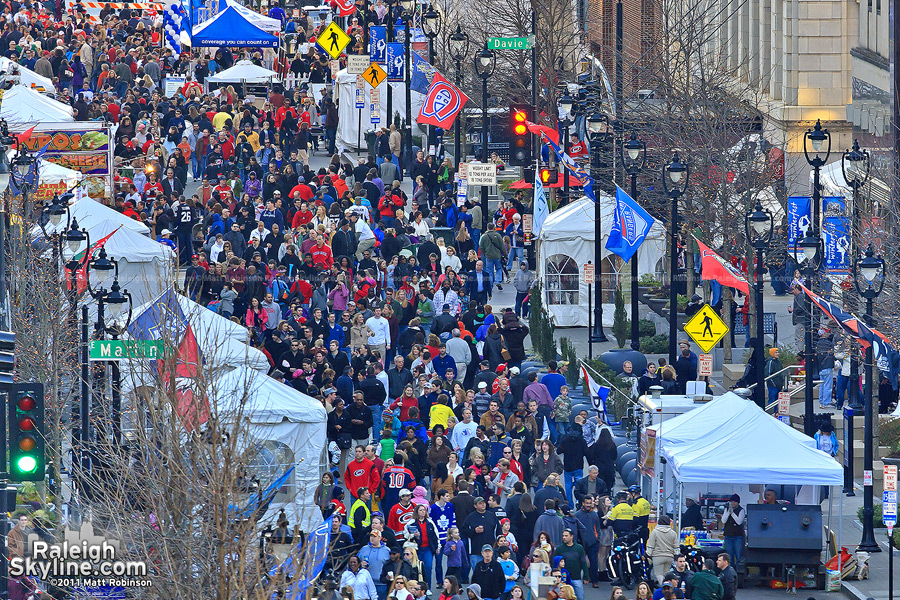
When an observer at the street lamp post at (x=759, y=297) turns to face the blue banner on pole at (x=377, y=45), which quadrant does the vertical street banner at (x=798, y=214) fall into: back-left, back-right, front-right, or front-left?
front-right

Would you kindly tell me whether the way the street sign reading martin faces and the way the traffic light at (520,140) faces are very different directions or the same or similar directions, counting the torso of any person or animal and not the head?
same or similar directions

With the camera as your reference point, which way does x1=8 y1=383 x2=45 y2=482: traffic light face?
facing the viewer

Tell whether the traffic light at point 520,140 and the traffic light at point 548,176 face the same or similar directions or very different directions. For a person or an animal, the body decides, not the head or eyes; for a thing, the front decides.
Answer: same or similar directions

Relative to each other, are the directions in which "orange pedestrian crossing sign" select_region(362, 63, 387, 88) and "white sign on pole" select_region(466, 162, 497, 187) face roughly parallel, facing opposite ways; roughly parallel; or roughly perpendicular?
roughly parallel

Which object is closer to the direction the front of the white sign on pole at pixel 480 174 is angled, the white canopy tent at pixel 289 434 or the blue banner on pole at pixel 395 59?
the white canopy tent

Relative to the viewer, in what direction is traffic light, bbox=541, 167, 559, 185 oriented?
toward the camera

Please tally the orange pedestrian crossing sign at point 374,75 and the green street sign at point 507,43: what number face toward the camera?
2

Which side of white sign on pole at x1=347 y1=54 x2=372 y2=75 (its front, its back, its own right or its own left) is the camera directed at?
front

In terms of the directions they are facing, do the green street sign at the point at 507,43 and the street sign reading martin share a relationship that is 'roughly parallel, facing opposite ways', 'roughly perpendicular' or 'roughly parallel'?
roughly parallel

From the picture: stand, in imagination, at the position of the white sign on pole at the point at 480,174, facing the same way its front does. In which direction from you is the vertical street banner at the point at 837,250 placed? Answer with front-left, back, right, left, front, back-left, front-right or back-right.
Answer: front-left

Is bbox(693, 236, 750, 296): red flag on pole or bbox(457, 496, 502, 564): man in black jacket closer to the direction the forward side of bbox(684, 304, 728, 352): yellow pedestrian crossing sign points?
the man in black jacket

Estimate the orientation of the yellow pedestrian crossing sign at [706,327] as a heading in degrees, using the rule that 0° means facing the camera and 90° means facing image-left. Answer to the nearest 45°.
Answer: approximately 0°
